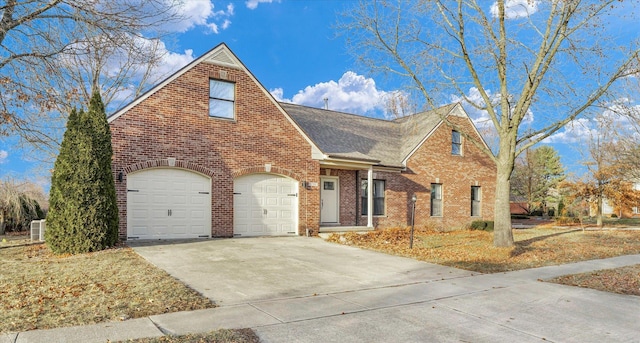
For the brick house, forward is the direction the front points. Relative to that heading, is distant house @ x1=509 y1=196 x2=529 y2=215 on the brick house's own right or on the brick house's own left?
on the brick house's own left

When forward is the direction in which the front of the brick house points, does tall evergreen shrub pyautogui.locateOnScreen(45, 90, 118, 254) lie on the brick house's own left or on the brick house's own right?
on the brick house's own right
